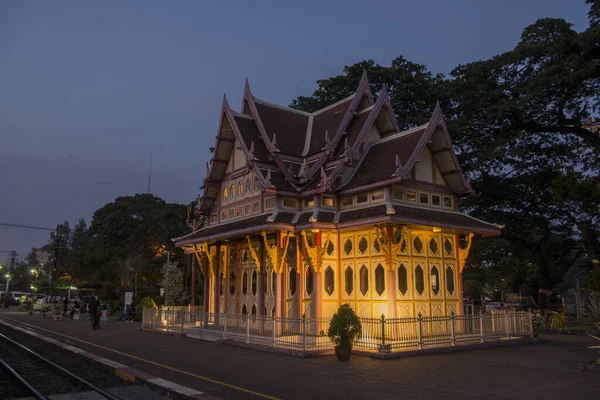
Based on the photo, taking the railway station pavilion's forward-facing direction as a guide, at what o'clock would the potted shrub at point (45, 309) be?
The potted shrub is roughly at 3 o'clock from the railway station pavilion.

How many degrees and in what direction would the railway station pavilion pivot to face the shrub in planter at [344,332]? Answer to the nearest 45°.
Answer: approximately 45° to its left

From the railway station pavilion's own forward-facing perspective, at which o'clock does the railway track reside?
The railway track is roughly at 12 o'clock from the railway station pavilion.

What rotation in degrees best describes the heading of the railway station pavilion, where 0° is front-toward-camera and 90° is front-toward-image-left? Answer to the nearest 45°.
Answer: approximately 45°

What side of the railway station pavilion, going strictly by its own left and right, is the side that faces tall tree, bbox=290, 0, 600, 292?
back

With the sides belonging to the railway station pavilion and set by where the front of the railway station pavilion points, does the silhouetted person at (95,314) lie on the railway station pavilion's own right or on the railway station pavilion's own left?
on the railway station pavilion's own right

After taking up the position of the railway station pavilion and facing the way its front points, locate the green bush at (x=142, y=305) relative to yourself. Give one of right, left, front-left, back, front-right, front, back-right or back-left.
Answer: right
